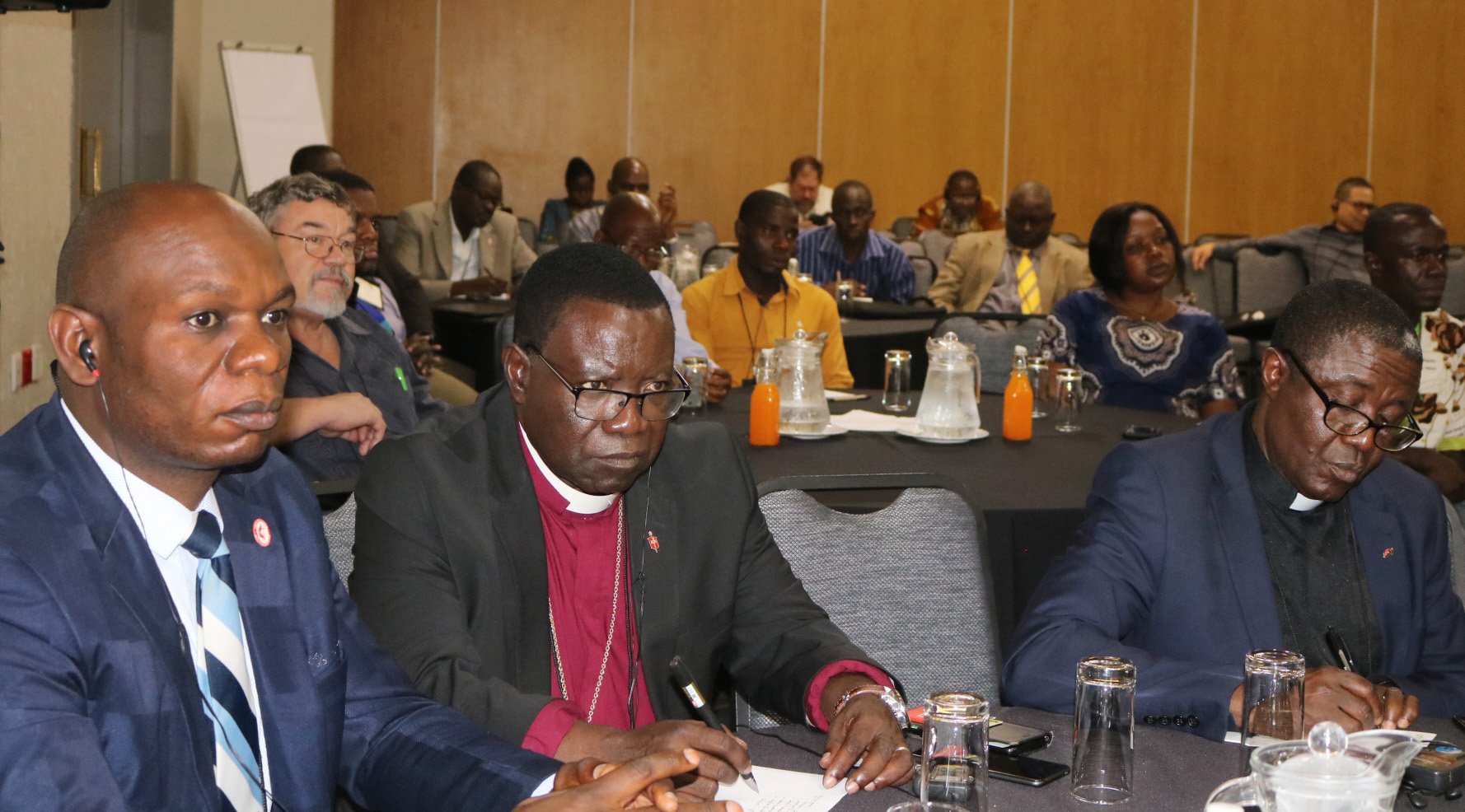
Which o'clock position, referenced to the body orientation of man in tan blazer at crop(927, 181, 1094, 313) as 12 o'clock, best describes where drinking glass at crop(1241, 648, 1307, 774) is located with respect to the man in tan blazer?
The drinking glass is roughly at 12 o'clock from the man in tan blazer.

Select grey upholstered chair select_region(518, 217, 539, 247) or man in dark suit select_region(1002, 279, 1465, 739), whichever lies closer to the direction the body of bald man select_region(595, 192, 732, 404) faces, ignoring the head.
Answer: the man in dark suit

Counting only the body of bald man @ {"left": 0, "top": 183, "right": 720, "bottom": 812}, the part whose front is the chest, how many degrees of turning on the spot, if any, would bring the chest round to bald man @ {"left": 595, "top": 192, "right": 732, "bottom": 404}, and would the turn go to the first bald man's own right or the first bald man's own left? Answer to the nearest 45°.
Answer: approximately 135° to the first bald man's own left

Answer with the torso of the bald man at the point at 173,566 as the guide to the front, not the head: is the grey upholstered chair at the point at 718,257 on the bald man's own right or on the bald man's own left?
on the bald man's own left

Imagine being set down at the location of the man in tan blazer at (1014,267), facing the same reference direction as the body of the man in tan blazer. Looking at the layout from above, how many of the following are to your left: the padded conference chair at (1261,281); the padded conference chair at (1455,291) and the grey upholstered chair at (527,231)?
2

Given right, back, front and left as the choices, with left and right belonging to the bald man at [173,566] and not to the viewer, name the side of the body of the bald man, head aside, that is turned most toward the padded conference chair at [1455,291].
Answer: left

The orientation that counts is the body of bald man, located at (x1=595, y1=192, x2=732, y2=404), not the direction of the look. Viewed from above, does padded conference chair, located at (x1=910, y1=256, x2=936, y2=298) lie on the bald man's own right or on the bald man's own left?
on the bald man's own left

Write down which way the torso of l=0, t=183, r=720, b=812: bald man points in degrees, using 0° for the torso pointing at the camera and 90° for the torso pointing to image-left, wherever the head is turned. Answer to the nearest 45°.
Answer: approximately 315°

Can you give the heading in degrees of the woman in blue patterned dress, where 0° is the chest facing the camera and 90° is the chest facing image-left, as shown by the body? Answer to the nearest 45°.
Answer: approximately 0°
